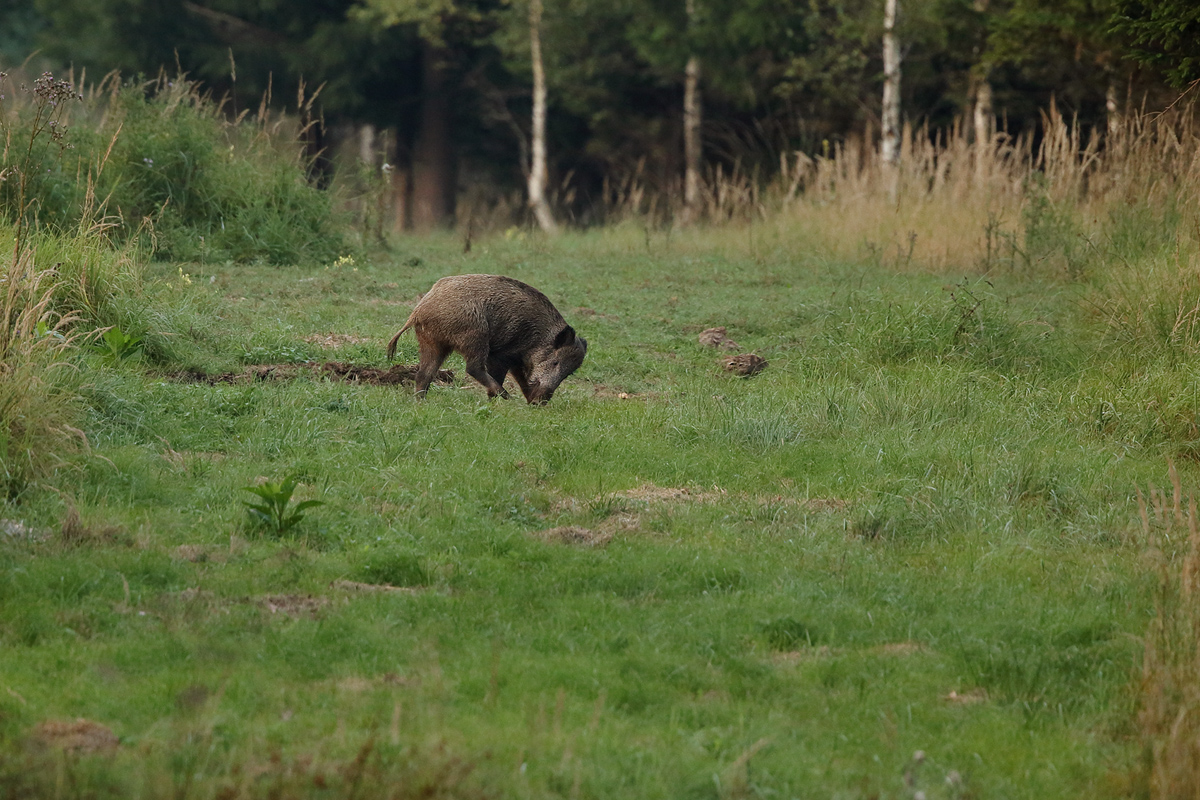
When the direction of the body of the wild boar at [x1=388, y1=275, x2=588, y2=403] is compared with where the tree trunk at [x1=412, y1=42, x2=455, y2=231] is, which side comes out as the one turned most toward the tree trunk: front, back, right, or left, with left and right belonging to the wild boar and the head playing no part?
left

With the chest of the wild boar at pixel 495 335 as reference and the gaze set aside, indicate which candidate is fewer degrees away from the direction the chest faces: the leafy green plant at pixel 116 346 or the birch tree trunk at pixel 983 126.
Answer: the birch tree trunk

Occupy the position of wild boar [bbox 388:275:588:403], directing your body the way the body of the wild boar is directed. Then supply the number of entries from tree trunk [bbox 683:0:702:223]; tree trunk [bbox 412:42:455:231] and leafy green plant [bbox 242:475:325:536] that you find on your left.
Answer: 2

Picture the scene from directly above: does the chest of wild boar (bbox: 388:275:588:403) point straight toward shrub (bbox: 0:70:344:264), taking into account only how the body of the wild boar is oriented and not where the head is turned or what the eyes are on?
no

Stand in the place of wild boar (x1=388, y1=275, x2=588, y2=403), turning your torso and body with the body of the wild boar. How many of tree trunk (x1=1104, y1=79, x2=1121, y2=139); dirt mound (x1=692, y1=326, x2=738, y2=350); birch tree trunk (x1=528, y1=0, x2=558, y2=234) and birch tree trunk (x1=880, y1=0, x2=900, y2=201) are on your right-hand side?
0

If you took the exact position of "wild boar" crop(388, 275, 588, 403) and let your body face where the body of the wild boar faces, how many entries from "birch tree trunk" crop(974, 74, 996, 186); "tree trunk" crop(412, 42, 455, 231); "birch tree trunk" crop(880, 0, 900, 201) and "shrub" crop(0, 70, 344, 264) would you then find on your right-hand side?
0

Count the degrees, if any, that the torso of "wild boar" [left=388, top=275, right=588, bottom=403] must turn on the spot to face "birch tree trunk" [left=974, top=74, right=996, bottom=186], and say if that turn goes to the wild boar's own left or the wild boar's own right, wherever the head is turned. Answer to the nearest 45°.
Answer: approximately 45° to the wild boar's own left

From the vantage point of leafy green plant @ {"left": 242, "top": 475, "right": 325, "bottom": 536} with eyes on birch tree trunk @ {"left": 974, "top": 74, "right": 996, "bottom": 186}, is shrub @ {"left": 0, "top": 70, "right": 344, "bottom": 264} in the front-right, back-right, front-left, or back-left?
front-left

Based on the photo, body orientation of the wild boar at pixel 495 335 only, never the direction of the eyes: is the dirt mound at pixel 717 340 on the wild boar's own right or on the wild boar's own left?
on the wild boar's own left

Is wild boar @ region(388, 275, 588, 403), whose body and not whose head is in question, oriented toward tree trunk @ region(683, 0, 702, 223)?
no

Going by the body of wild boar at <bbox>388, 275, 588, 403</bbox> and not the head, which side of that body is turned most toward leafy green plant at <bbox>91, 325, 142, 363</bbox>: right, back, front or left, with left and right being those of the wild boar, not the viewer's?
back

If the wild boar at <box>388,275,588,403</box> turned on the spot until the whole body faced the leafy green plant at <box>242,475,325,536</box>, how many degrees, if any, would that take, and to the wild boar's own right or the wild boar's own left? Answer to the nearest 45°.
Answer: approximately 90° to the wild boar's own right

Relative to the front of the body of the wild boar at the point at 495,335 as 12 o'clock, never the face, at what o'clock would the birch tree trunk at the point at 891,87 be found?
The birch tree trunk is roughly at 10 o'clock from the wild boar.

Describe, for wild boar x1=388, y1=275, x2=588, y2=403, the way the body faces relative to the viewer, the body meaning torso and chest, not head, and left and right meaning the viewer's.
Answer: facing to the right of the viewer

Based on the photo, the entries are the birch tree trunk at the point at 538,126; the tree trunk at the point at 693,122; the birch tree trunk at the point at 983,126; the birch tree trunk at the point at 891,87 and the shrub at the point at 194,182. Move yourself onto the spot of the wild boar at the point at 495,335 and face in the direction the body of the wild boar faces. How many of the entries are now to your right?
0
